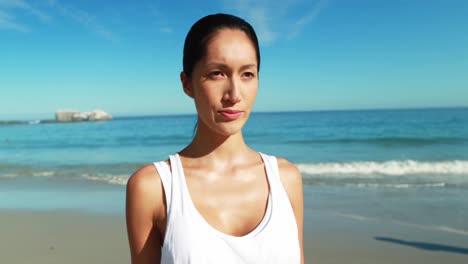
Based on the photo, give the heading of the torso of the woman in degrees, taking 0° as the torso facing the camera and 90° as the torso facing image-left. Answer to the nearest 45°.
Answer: approximately 315°

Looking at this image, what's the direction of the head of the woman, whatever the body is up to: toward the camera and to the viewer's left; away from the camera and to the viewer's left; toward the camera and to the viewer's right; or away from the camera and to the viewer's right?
toward the camera and to the viewer's right
